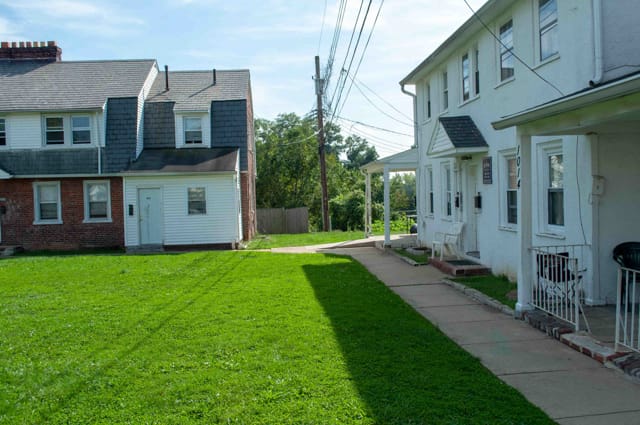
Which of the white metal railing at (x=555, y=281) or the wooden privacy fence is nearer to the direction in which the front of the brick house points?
the white metal railing

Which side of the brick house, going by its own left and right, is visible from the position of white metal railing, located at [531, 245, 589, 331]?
front

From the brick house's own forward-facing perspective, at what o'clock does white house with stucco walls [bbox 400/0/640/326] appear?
The white house with stucco walls is roughly at 11 o'clock from the brick house.

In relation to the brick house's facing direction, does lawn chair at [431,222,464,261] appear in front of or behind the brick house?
in front

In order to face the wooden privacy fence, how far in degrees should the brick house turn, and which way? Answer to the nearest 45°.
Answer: approximately 135° to its left

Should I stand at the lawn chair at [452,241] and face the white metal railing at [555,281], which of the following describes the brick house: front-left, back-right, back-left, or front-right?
back-right

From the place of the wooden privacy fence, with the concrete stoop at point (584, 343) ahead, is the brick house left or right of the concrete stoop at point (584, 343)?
right

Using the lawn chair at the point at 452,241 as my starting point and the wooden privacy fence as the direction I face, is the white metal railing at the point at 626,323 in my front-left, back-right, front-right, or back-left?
back-left

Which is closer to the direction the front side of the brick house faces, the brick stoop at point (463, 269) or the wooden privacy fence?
the brick stoop

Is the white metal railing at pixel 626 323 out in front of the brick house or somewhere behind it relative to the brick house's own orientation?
in front

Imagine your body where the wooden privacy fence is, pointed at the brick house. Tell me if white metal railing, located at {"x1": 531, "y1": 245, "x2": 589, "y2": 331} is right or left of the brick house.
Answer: left

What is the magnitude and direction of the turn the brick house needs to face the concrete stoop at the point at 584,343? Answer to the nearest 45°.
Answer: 0° — it already faces it

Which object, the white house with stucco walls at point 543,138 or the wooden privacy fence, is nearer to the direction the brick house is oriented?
the white house with stucco walls

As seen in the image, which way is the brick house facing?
toward the camera
